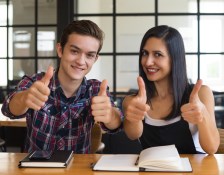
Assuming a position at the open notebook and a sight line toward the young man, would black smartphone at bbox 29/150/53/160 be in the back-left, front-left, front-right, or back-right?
front-left

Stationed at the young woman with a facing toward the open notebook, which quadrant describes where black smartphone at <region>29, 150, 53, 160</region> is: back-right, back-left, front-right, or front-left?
front-right

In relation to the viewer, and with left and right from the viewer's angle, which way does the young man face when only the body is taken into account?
facing the viewer

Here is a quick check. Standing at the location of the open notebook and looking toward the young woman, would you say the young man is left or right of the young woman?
left
